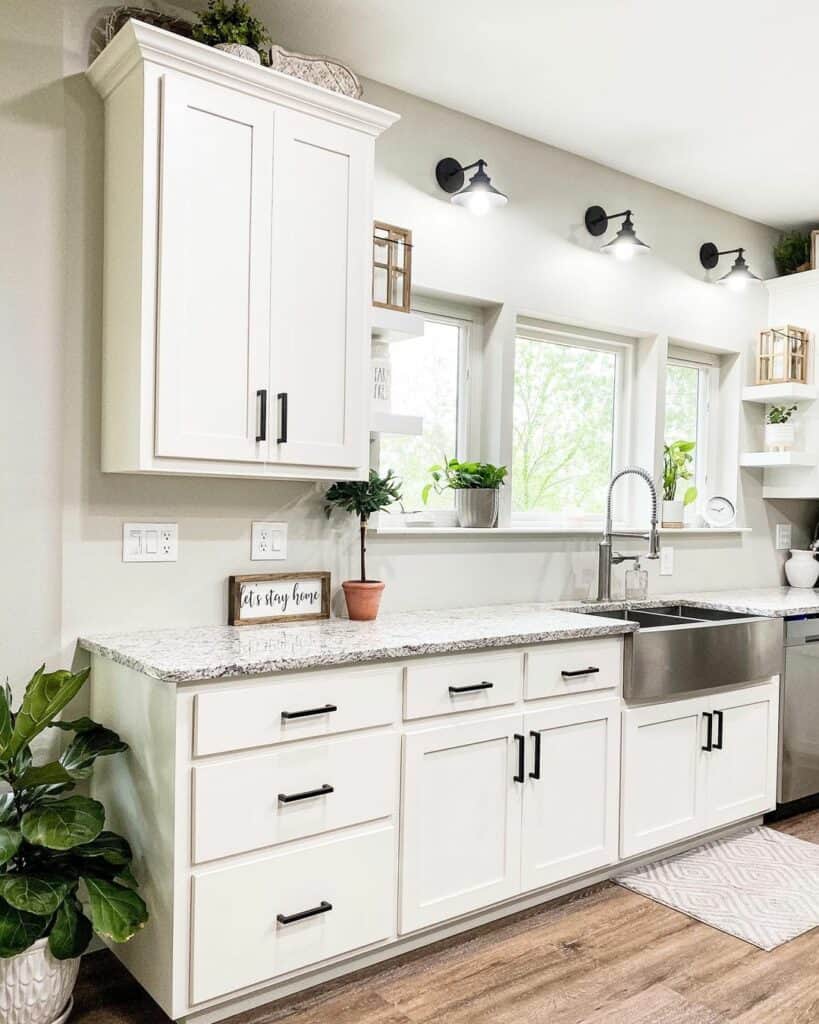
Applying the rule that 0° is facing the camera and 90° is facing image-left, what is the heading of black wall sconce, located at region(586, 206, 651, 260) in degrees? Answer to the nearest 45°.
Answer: approximately 315°

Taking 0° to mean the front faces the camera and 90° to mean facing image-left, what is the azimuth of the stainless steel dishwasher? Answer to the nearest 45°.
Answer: approximately 315°

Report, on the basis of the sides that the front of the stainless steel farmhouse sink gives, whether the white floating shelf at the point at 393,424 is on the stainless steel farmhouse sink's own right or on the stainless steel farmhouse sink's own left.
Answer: on the stainless steel farmhouse sink's own right

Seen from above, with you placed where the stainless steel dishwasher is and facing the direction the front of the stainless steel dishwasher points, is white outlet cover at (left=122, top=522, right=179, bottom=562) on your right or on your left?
on your right

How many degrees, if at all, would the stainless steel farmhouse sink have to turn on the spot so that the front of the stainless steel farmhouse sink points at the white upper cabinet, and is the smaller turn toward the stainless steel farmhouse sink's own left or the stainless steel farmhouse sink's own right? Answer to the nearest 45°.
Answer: approximately 90° to the stainless steel farmhouse sink's own right

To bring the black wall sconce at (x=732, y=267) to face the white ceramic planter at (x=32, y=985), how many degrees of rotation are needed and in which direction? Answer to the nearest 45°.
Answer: approximately 90° to its right

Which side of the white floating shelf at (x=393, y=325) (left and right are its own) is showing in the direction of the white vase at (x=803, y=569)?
left

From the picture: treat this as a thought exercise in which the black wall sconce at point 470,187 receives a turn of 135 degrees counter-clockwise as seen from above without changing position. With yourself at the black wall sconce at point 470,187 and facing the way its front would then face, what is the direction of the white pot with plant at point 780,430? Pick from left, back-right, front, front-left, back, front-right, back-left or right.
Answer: front-right

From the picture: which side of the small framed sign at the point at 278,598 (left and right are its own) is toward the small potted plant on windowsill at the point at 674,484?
left

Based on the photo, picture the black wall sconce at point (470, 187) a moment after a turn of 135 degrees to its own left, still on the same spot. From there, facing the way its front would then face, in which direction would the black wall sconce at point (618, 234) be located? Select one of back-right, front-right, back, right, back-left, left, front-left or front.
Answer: front-right
